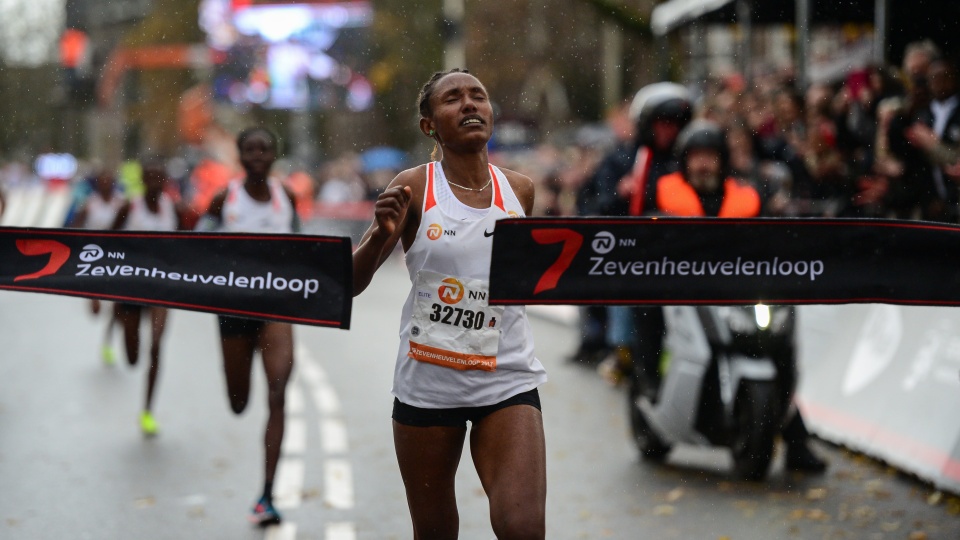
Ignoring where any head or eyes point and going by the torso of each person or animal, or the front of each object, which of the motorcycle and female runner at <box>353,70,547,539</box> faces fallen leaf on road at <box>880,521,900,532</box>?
the motorcycle

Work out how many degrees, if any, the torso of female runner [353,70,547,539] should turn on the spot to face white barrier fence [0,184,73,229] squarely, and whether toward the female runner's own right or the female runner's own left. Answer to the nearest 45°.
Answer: approximately 180°

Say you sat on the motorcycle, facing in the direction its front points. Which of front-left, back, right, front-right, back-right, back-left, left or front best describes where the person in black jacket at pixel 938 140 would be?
left

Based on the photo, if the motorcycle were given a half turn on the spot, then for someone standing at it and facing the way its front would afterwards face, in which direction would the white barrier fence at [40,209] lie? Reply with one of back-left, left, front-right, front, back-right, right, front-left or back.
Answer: front

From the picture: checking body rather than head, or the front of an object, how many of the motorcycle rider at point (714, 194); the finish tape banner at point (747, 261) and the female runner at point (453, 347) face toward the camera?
3

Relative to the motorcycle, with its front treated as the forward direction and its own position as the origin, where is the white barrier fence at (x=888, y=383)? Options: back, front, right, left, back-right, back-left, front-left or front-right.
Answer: left

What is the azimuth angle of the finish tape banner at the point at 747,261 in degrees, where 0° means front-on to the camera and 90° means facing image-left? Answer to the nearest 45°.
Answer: approximately 0°

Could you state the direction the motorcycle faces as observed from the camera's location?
facing the viewer and to the right of the viewer

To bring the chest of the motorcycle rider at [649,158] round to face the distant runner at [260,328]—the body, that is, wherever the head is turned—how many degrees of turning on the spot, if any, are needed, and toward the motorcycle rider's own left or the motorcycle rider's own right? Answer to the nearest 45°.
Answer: approximately 90° to the motorcycle rider's own right

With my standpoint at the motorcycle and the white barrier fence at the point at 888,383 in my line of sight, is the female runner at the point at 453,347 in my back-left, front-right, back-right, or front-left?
back-right

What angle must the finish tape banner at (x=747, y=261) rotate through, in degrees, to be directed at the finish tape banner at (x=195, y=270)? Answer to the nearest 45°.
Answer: approximately 90° to its right
